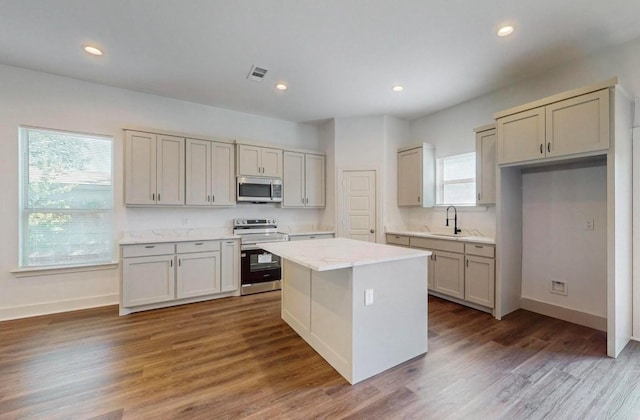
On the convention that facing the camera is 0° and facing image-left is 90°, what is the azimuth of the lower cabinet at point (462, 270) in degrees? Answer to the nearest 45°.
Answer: approximately 45°

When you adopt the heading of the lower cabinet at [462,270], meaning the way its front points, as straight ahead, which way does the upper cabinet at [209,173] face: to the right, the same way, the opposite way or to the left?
to the left

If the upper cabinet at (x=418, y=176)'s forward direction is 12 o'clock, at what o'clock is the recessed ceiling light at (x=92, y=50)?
The recessed ceiling light is roughly at 12 o'clock from the upper cabinet.

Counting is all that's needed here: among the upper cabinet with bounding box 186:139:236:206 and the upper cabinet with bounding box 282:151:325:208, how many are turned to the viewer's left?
0

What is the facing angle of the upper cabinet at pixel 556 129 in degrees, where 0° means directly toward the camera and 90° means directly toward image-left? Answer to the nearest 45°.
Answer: approximately 45°

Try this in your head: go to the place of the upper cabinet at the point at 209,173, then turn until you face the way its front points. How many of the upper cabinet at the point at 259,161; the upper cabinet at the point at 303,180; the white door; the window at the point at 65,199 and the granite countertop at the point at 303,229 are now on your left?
4

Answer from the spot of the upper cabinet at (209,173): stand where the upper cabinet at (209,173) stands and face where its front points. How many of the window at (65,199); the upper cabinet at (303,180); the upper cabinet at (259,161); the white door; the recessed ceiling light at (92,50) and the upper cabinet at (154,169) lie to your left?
3

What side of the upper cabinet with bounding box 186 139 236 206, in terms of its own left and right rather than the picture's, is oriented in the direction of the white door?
left

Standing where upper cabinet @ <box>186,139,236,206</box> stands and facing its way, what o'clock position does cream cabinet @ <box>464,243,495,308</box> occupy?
The cream cabinet is roughly at 10 o'clock from the upper cabinet.

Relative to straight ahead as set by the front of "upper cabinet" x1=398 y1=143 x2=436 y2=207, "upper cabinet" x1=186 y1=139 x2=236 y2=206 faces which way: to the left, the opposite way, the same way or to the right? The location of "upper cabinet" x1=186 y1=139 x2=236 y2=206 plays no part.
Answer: to the left

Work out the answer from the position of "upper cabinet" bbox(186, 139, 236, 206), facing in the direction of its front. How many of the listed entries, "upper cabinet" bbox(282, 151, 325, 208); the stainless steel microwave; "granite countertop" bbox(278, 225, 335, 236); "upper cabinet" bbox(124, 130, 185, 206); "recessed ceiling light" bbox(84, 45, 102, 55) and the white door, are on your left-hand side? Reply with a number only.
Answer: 4

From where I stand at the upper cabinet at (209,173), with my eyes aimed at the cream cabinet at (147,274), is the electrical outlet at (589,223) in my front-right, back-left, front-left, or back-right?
back-left
